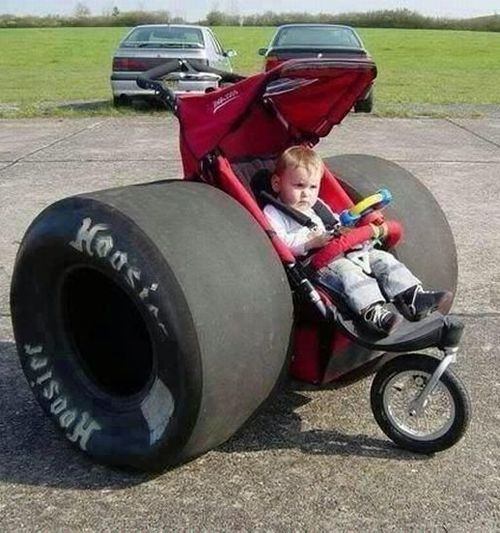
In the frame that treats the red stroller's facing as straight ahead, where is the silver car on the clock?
The silver car is roughly at 7 o'clock from the red stroller.

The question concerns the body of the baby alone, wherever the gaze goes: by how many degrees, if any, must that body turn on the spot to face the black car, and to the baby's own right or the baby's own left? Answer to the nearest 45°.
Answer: approximately 135° to the baby's own left

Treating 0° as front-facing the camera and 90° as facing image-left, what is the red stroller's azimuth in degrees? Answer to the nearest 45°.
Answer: approximately 315°

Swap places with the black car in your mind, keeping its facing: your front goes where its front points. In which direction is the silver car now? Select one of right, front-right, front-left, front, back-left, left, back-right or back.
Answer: left

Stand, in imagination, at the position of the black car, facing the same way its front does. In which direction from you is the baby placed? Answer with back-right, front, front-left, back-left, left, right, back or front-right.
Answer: back

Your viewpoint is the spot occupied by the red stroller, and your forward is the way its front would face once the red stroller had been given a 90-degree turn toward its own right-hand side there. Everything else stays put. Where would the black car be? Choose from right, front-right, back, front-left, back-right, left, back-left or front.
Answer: back-right

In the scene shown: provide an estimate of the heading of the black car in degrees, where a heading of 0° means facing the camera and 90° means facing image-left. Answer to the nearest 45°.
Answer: approximately 180°

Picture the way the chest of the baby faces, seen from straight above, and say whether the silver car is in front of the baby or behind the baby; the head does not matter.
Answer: behind

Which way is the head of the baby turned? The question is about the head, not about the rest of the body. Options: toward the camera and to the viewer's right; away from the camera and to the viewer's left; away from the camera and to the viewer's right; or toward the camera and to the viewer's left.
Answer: toward the camera and to the viewer's right
